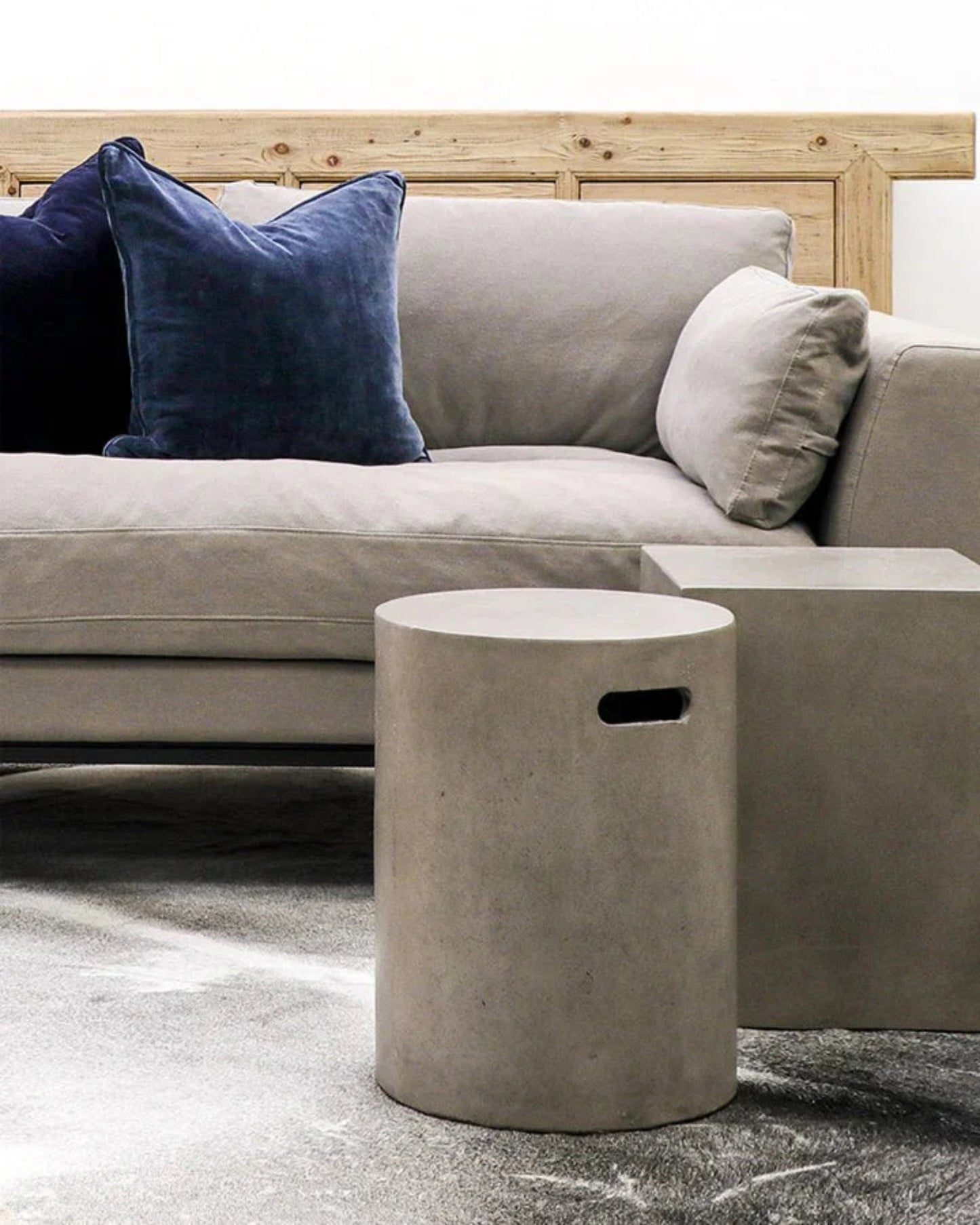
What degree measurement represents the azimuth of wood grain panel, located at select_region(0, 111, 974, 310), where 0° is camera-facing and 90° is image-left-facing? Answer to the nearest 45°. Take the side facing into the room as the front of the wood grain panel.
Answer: approximately 0°

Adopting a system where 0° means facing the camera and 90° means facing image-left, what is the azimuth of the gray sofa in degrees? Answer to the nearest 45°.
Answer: approximately 0°

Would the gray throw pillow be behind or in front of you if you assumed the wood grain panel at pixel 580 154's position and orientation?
in front

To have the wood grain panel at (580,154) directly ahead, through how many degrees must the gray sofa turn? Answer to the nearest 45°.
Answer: approximately 180°

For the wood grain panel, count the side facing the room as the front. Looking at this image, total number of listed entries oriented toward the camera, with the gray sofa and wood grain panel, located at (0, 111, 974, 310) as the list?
2
